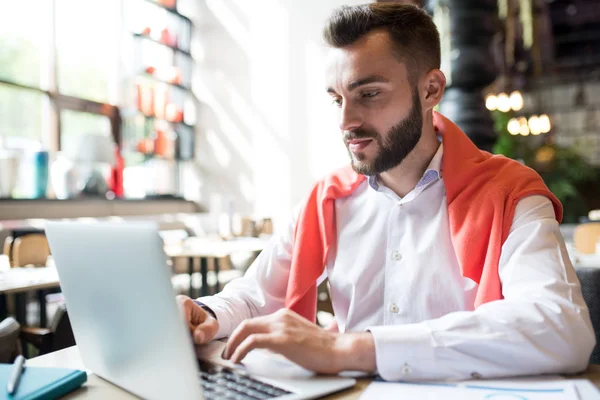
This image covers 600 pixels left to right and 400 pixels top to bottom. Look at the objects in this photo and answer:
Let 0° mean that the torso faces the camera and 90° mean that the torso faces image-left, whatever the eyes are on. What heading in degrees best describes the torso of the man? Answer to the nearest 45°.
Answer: approximately 45°

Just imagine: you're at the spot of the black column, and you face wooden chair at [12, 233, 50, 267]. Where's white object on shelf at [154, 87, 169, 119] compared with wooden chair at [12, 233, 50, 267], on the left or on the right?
right

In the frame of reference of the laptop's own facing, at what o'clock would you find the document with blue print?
The document with blue print is roughly at 2 o'clock from the laptop.

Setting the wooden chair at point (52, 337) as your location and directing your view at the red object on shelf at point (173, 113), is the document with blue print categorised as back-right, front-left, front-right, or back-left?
back-right

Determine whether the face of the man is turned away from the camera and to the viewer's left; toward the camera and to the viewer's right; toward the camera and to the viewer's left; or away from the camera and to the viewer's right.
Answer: toward the camera and to the viewer's left

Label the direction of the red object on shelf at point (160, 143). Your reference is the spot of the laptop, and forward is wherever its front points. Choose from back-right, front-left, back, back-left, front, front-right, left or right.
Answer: front-left

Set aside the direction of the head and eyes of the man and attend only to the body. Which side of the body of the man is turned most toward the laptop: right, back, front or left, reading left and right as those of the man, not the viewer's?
front

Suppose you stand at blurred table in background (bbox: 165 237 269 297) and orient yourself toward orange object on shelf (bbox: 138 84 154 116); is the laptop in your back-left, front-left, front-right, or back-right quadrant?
back-left

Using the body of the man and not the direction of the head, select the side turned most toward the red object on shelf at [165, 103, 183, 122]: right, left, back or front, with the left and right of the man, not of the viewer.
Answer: right

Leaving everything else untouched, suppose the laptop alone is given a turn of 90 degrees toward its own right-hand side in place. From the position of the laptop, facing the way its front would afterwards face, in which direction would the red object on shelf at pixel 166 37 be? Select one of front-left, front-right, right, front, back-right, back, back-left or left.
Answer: back-left

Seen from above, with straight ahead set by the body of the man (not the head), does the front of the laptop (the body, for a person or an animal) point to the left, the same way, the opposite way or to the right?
the opposite way

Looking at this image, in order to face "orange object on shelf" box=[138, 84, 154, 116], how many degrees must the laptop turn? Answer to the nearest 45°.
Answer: approximately 45° to its left
